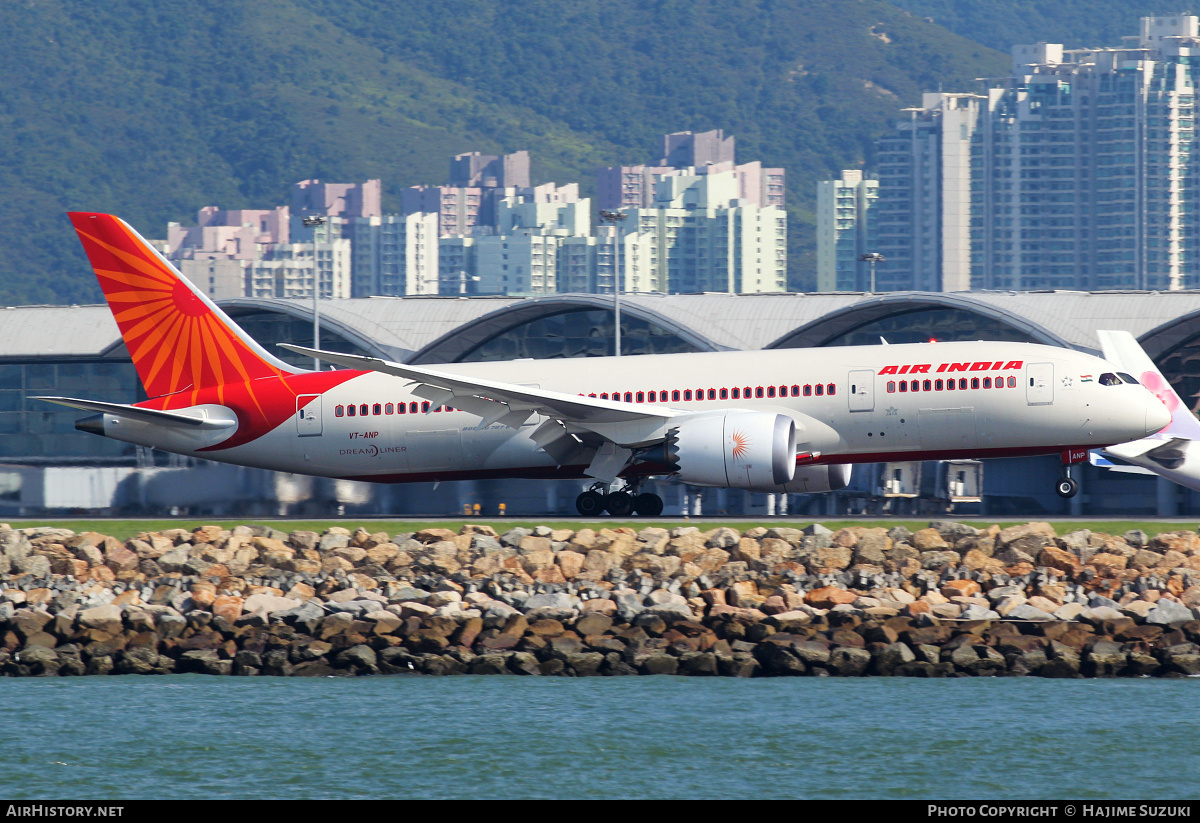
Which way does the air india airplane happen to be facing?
to the viewer's right
